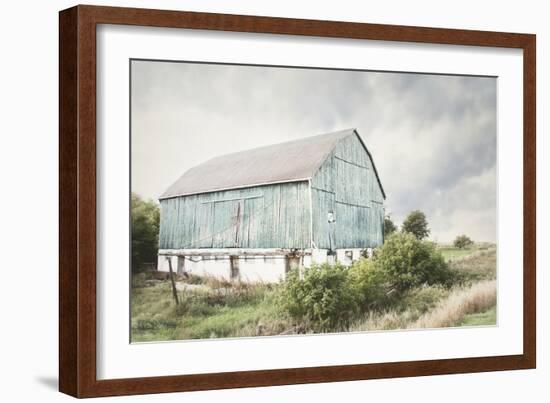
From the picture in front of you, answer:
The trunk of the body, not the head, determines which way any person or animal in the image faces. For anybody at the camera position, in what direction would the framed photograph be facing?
facing the viewer and to the right of the viewer
